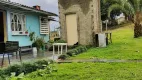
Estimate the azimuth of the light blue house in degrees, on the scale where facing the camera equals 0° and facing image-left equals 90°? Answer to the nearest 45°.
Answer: approximately 315°

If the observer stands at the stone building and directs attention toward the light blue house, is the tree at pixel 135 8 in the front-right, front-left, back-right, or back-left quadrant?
back-right

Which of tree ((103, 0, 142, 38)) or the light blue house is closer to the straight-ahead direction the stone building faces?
the light blue house

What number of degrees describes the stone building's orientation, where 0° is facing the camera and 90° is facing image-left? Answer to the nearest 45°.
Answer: approximately 45°

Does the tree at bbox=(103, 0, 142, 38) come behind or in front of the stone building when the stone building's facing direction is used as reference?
behind
